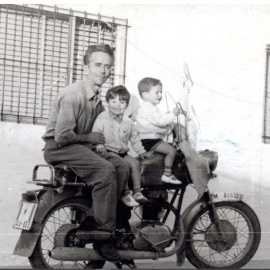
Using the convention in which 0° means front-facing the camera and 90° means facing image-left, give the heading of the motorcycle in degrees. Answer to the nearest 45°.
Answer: approximately 270°

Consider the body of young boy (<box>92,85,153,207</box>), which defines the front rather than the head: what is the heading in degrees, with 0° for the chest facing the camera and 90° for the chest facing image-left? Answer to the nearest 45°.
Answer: approximately 315°

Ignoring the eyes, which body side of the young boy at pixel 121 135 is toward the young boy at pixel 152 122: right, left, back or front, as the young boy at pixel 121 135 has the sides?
left
